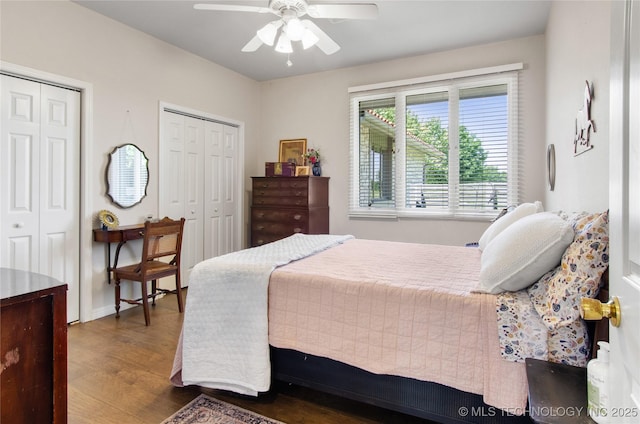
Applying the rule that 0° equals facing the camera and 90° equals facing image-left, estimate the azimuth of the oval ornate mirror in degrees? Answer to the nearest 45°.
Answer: approximately 315°

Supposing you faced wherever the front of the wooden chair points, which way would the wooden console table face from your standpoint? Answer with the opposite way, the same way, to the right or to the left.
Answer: the opposite way

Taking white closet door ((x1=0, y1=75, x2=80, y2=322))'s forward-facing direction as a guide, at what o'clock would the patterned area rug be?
The patterned area rug is roughly at 1 o'clock from the white closet door.

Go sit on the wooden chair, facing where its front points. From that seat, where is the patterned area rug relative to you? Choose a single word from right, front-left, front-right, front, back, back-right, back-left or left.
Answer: back-left

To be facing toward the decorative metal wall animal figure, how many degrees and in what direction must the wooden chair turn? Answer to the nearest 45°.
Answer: approximately 180°

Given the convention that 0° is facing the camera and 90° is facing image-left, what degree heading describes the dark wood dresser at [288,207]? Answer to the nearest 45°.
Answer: approximately 45°

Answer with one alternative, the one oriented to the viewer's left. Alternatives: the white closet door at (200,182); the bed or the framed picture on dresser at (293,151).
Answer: the bed

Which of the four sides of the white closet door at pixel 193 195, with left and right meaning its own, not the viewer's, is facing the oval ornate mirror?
right

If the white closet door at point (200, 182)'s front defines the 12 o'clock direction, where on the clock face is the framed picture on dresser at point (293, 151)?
The framed picture on dresser is roughly at 10 o'clock from the white closet door.
